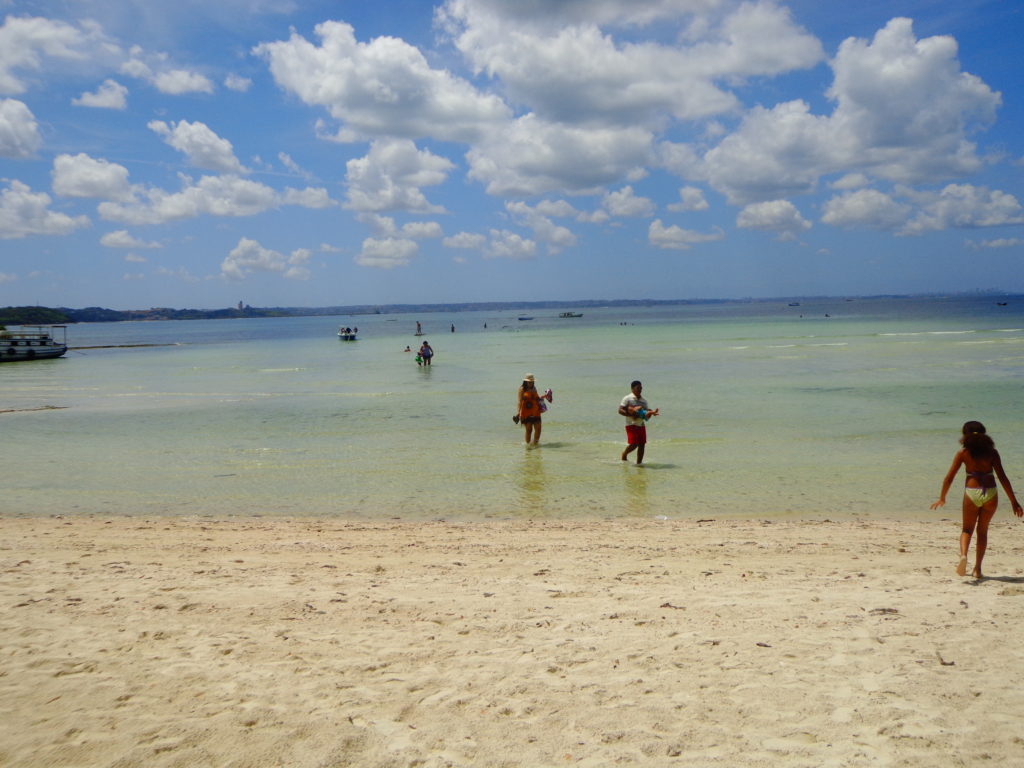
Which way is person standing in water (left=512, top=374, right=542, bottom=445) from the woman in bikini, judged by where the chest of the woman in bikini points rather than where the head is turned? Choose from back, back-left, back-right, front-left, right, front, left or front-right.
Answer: front-left

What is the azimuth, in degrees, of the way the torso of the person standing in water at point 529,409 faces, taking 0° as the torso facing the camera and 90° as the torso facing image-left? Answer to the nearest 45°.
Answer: approximately 0°

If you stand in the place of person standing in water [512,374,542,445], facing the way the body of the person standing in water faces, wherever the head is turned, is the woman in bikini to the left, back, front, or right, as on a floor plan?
front

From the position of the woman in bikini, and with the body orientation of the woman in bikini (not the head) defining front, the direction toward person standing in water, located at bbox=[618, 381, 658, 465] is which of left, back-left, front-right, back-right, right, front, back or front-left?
front-left

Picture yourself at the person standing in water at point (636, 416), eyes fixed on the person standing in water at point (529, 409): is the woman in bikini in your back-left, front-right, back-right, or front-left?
back-left

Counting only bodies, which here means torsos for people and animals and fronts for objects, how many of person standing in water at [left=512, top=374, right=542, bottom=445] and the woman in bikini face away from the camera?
1

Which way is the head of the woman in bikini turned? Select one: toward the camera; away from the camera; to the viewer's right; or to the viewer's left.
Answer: away from the camera

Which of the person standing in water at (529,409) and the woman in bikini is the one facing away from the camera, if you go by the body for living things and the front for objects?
the woman in bikini

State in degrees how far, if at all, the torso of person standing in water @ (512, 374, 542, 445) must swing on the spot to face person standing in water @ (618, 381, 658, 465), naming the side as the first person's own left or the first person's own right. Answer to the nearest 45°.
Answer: approximately 45° to the first person's own left

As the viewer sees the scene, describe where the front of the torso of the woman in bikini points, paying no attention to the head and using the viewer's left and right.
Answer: facing away from the viewer
